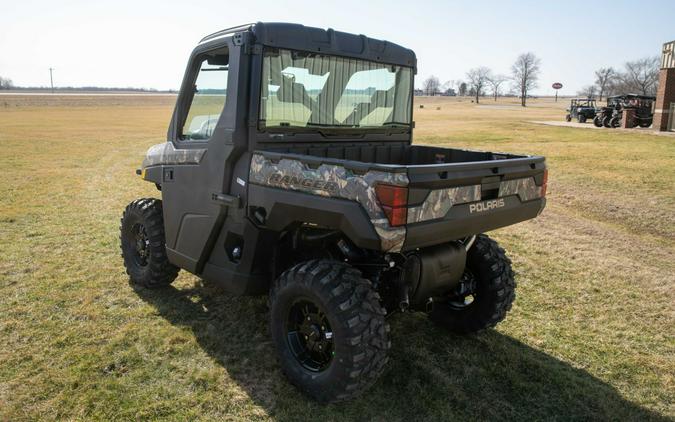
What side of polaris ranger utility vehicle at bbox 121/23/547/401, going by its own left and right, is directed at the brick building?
right

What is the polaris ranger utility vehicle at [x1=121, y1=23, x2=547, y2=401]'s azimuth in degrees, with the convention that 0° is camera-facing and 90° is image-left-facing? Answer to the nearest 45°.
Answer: approximately 135°

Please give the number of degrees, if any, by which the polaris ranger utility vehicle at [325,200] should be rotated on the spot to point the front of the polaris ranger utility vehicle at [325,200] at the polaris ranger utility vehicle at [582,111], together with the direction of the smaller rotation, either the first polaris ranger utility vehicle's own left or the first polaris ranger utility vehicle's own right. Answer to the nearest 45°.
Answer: approximately 90° to the first polaris ranger utility vehicle's own right
